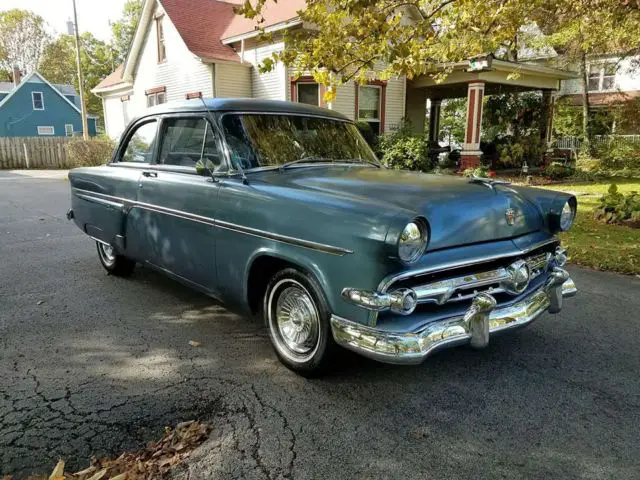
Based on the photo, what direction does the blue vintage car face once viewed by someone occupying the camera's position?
facing the viewer and to the right of the viewer

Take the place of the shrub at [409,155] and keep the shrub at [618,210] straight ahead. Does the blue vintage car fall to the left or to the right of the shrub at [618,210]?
right

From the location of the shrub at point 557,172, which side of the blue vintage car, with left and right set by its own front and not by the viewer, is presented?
left

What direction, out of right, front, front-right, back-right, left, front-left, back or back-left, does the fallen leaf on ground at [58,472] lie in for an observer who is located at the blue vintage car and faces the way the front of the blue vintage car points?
right

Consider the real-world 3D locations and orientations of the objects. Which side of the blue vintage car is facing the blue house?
back

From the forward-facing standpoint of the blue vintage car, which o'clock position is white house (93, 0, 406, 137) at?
The white house is roughly at 7 o'clock from the blue vintage car.

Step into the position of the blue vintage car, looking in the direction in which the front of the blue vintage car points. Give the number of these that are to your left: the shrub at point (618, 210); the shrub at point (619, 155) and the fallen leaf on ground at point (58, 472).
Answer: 2

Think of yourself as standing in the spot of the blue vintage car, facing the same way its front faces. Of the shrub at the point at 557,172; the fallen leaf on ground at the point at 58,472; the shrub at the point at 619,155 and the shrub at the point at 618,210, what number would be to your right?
1

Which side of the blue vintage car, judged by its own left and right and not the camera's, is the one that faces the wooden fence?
back

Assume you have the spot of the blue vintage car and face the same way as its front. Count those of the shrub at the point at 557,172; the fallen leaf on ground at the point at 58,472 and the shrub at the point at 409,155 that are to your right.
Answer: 1

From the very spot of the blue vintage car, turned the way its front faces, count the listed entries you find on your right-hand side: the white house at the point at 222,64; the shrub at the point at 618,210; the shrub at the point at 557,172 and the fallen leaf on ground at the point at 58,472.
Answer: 1

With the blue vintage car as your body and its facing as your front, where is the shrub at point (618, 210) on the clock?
The shrub is roughly at 9 o'clock from the blue vintage car.

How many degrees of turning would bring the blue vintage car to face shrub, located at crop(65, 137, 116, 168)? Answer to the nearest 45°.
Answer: approximately 180°

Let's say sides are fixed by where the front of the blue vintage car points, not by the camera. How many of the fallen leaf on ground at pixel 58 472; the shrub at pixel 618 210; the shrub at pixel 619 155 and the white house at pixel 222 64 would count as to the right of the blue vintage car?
1
